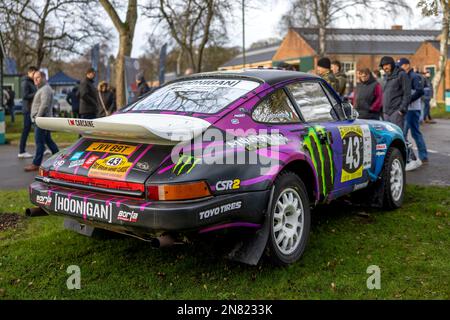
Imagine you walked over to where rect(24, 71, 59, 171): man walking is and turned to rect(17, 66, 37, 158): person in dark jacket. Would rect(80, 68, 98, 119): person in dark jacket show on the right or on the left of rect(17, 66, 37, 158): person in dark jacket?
right

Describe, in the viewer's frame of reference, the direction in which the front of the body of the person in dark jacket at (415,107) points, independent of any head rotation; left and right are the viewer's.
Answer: facing to the left of the viewer

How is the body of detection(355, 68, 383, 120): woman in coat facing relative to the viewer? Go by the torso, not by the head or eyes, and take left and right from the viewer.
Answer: facing the viewer and to the left of the viewer

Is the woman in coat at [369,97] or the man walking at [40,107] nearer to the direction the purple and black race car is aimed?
the woman in coat

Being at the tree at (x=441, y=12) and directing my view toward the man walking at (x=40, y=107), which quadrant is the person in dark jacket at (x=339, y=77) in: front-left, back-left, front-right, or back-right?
front-left

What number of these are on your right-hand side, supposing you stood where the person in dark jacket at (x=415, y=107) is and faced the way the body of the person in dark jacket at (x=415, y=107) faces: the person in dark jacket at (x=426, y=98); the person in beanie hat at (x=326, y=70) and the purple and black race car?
1

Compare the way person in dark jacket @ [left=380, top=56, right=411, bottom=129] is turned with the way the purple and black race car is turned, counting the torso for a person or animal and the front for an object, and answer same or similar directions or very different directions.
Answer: very different directions

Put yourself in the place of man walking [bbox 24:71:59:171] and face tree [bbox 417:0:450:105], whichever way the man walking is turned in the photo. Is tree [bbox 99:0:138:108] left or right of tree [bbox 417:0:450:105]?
left

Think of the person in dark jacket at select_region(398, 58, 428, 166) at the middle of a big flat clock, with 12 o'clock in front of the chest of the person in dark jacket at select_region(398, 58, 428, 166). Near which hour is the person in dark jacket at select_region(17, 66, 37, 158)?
the person in dark jacket at select_region(17, 66, 37, 158) is roughly at 12 o'clock from the person in dark jacket at select_region(398, 58, 428, 166).

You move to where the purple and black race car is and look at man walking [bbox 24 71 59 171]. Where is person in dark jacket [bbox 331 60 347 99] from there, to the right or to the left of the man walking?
right

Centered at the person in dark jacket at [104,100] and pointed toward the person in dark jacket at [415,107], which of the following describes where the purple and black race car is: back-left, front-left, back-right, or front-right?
front-right

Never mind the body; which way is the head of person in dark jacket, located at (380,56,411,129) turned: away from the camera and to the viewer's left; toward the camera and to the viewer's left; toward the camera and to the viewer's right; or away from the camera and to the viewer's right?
toward the camera and to the viewer's left

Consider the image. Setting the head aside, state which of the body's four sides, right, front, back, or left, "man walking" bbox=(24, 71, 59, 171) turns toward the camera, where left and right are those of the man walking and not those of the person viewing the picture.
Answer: left
